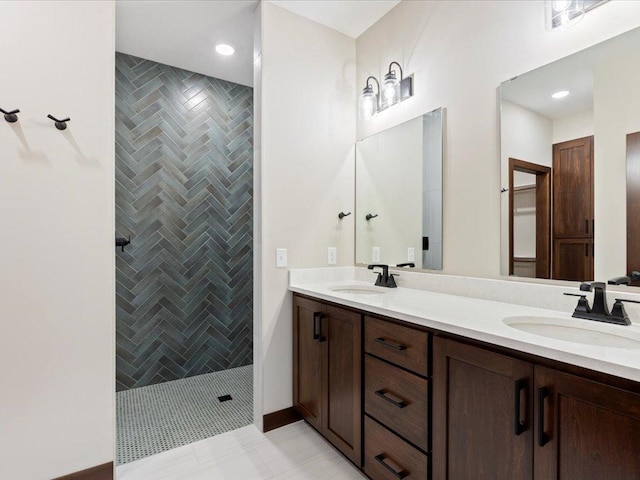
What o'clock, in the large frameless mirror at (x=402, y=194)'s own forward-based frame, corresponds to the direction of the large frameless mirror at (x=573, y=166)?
the large frameless mirror at (x=573, y=166) is roughly at 9 o'clock from the large frameless mirror at (x=402, y=194).

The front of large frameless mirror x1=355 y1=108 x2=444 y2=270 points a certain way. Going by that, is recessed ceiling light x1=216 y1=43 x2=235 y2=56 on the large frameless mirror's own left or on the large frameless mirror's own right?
on the large frameless mirror's own right

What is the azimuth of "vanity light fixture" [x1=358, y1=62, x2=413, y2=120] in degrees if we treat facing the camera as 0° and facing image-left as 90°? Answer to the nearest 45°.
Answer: approximately 45°

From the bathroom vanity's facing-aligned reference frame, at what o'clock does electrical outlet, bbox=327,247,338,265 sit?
The electrical outlet is roughly at 3 o'clock from the bathroom vanity.

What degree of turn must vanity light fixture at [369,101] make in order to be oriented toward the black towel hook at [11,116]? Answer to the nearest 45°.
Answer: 0° — it already faces it
